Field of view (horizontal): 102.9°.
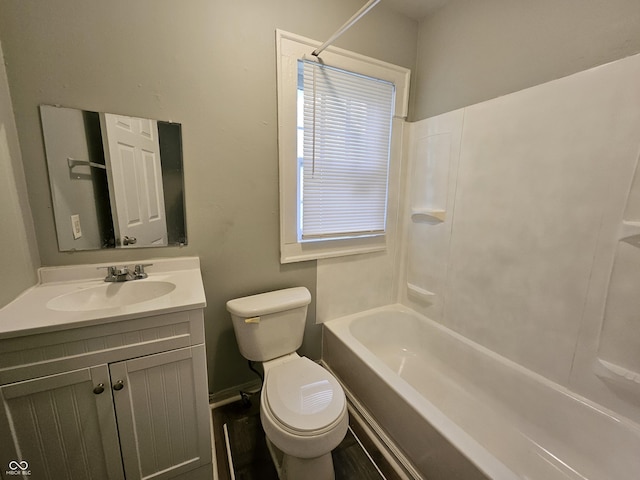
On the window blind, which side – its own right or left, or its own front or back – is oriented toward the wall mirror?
right

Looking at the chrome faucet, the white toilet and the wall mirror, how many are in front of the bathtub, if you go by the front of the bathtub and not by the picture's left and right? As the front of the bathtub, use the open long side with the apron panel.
3

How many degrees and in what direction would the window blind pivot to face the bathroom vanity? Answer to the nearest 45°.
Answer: approximately 90° to its right

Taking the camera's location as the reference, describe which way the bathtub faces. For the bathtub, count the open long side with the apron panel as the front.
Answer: facing the viewer and to the left of the viewer

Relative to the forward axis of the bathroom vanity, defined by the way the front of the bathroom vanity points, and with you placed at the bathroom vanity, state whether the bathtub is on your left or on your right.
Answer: on your left

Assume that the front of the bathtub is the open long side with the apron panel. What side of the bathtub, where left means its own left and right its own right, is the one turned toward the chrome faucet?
front

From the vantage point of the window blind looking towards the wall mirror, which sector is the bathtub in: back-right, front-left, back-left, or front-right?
back-left

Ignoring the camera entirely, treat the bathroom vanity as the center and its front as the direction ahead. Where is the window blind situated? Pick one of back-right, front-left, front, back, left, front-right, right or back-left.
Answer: left

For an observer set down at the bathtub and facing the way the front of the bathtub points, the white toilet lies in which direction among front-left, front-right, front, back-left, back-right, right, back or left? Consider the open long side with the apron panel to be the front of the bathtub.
front

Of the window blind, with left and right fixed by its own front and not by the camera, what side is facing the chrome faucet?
right

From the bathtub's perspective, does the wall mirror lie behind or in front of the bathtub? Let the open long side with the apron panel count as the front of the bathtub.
in front

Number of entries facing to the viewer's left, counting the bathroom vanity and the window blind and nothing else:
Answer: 0

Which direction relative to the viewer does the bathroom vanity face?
toward the camera

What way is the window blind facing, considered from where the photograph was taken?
facing the viewer and to the right of the viewer
